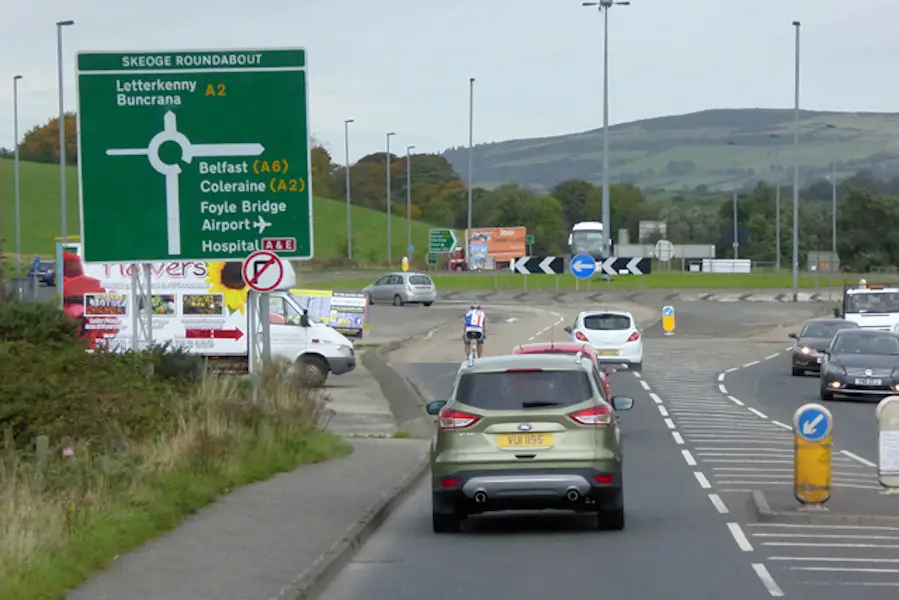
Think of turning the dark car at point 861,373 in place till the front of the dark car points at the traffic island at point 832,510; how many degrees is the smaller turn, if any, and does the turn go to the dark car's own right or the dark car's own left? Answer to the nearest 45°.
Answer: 0° — it already faces it

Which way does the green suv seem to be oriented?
away from the camera

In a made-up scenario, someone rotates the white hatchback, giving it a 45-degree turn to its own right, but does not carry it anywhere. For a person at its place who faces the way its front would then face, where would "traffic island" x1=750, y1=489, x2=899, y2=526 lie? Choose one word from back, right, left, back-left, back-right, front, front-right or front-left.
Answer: back-right

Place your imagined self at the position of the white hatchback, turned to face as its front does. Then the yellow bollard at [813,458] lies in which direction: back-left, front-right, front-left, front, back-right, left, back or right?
back

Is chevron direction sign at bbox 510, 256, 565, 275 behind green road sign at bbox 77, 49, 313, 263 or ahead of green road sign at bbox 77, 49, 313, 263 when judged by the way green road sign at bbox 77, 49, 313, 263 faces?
behind

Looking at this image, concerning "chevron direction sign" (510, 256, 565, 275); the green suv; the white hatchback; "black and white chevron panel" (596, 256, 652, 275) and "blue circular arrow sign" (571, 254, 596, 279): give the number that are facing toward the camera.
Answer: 3

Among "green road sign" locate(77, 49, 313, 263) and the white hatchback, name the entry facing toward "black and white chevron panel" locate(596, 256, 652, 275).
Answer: the white hatchback

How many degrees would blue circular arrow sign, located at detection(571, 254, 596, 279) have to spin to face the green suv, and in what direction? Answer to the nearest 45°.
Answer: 0° — it already faces it

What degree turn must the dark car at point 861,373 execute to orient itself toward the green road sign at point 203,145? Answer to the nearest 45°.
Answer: approximately 45° to its right

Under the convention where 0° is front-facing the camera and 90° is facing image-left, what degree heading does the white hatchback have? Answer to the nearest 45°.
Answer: approximately 180°

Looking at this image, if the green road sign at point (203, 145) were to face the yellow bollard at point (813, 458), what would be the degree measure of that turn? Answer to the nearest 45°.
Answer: approximately 45° to its left
